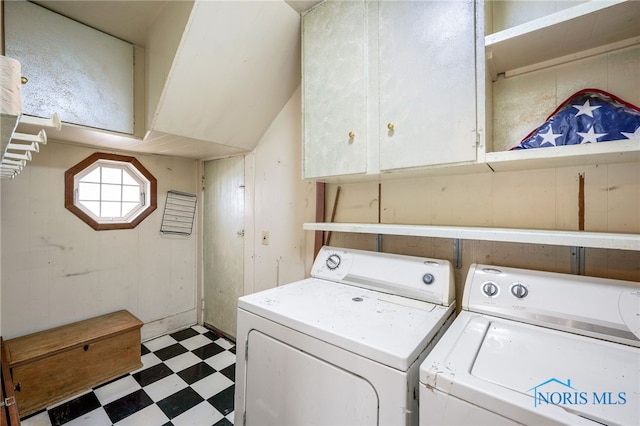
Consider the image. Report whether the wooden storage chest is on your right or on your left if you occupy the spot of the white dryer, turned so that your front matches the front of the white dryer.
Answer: on your right

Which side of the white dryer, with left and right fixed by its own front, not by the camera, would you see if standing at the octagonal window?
right

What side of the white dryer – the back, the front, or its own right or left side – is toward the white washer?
left

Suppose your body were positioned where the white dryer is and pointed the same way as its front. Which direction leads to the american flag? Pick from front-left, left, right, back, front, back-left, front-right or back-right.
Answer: back-left

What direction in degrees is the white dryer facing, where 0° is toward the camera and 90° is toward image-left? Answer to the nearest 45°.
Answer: approximately 45°
